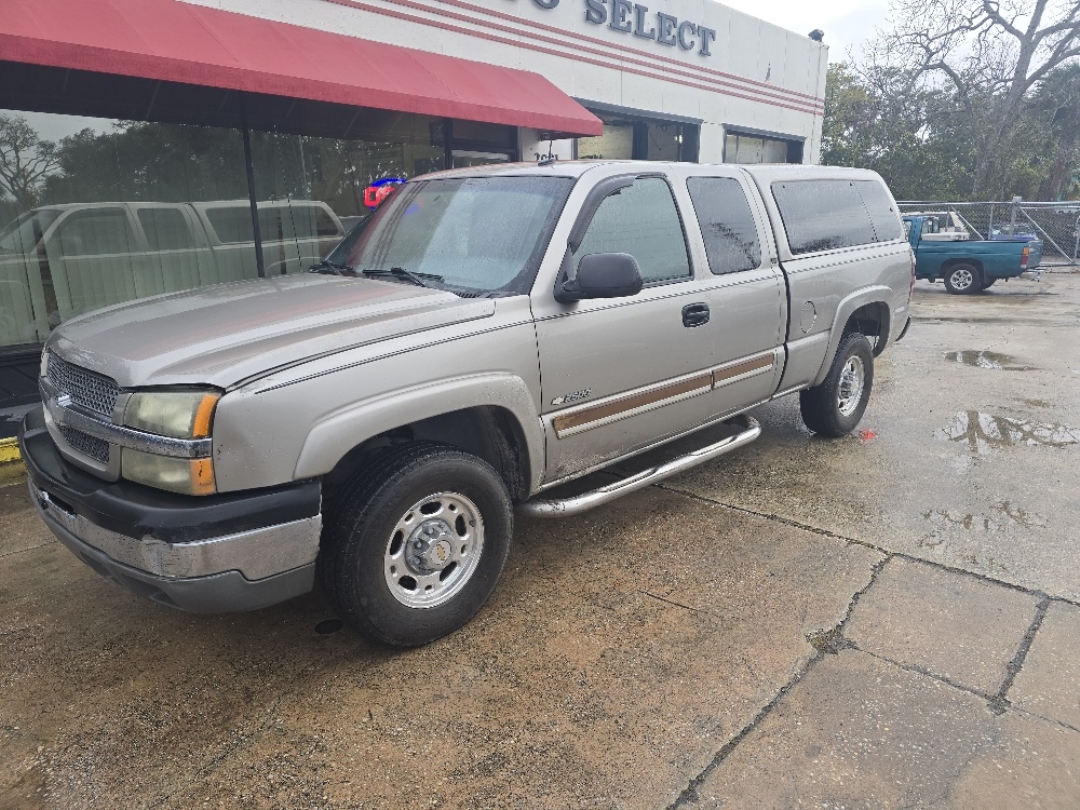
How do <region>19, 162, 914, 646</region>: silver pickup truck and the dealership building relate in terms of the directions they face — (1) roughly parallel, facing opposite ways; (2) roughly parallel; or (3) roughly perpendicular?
roughly perpendicular

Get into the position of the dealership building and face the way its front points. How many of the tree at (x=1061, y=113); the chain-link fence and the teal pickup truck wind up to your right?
0

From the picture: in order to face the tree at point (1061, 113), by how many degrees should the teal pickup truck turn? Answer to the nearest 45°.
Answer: approximately 90° to its right

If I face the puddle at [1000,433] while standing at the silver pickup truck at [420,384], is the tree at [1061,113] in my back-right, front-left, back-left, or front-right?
front-left

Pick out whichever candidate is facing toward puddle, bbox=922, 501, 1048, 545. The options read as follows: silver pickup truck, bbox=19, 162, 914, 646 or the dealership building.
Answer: the dealership building

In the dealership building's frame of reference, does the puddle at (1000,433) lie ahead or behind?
ahead

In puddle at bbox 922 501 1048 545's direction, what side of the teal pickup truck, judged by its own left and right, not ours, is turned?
left

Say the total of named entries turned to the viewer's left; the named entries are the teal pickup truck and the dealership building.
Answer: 1

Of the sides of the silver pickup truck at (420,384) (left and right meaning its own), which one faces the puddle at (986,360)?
back

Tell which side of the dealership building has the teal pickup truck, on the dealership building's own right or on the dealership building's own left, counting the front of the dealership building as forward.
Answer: on the dealership building's own left

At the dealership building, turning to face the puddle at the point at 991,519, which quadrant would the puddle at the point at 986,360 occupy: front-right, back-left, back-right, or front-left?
front-left

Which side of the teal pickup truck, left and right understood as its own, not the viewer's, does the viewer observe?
left

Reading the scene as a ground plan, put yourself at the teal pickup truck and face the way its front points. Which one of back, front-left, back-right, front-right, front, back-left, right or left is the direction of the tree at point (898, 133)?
right

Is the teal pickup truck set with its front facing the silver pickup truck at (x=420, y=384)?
no

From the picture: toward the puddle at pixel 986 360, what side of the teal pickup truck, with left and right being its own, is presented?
left

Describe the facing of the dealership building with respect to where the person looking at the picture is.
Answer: facing the viewer and to the right of the viewer

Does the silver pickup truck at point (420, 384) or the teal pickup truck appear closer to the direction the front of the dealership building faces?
the silver pickup truck
